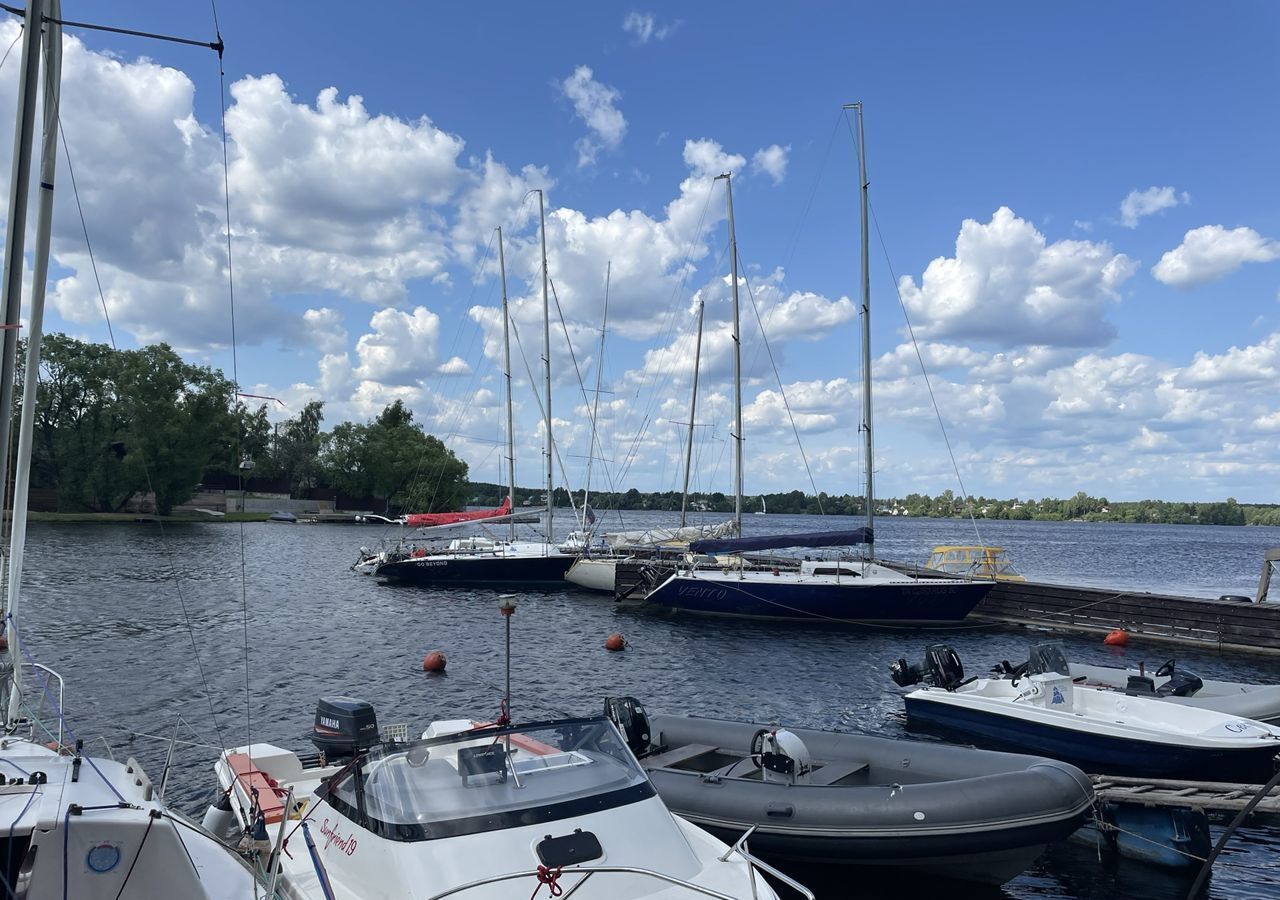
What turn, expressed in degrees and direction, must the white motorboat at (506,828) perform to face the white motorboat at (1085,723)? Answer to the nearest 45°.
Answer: approximately 90° to its left

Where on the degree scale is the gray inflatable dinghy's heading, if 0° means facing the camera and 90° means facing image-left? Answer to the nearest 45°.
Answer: approximately 315°

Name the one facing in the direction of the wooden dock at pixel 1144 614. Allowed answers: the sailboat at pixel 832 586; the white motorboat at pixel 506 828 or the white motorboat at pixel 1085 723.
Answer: the sailboat

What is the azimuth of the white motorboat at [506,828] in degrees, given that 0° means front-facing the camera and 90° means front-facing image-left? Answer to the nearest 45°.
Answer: approximately 315°

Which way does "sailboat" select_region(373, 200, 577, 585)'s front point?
to the viewer's right

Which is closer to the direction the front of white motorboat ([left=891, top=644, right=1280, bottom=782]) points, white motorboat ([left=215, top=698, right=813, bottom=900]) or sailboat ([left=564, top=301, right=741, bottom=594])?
the white motorboat

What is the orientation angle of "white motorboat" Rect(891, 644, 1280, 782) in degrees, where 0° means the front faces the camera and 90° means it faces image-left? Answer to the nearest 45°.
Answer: approximately 315°

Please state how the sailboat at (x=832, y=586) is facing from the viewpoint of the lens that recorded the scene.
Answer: facing to the right of the viewer

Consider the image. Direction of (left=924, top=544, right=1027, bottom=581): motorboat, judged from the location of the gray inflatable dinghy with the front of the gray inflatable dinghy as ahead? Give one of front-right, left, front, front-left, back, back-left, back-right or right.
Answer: back-left

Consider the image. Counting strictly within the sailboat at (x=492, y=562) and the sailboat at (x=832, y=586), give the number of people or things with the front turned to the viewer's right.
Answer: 2
